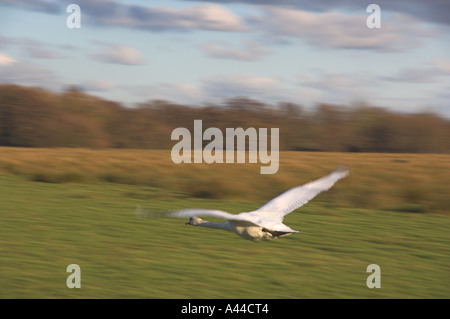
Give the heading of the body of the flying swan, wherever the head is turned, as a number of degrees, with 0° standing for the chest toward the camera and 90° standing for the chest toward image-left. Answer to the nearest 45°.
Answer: approximately 135°
